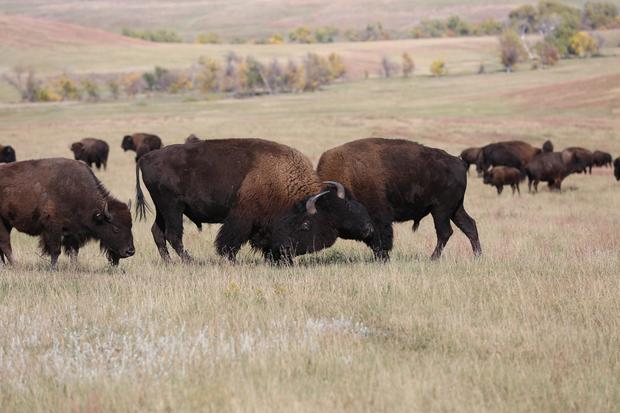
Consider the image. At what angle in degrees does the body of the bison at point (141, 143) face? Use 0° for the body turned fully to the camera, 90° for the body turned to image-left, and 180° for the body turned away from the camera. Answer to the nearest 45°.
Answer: approximately 90°

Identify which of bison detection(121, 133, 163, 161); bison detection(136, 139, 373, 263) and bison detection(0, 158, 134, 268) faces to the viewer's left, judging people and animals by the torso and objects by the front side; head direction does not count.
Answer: bison detection(121, 133, 163, 161)

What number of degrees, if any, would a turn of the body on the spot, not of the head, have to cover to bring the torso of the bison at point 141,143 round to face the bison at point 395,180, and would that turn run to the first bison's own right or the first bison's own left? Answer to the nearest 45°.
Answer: approximately 90° to the first bison's own left

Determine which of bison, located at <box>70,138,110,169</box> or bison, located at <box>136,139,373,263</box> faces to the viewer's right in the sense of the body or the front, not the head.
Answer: bison, located at <box>136,139,373,263</box>

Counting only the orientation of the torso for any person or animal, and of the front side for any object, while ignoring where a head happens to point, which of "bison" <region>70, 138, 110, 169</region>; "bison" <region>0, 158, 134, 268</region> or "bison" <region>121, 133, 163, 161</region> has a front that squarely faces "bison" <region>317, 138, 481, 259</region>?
"bison" <region>0, 158, 134, 268</region>

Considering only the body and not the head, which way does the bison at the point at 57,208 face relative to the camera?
to the viewer's right

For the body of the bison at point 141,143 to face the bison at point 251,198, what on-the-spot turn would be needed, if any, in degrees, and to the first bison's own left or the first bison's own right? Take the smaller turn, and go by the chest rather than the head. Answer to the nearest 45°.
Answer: approximately 90° to the first bison's own left

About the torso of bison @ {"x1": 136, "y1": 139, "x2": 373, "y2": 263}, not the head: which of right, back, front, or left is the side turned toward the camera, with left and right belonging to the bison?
right

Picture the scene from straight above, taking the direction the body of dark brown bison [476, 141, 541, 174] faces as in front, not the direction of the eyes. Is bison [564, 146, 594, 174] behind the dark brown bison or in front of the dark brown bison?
behind

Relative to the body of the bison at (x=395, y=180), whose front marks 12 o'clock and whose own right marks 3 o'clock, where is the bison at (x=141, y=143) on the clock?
the bison at (x=141, y=143) is roughly at 2 o'clock from the bison at (x=395, y=180).

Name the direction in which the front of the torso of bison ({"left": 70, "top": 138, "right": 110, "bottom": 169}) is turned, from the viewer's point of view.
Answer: to the viewer's left

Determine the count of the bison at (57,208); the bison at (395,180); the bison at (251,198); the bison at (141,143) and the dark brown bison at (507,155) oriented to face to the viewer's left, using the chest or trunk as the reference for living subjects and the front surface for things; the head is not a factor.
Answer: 3

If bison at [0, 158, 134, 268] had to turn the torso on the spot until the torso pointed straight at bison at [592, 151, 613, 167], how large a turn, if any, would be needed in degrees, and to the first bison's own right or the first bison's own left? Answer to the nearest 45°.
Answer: approximately 45° to the first bison's own left

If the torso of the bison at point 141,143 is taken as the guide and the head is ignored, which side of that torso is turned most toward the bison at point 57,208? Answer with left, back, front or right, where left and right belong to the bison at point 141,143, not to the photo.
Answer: left
